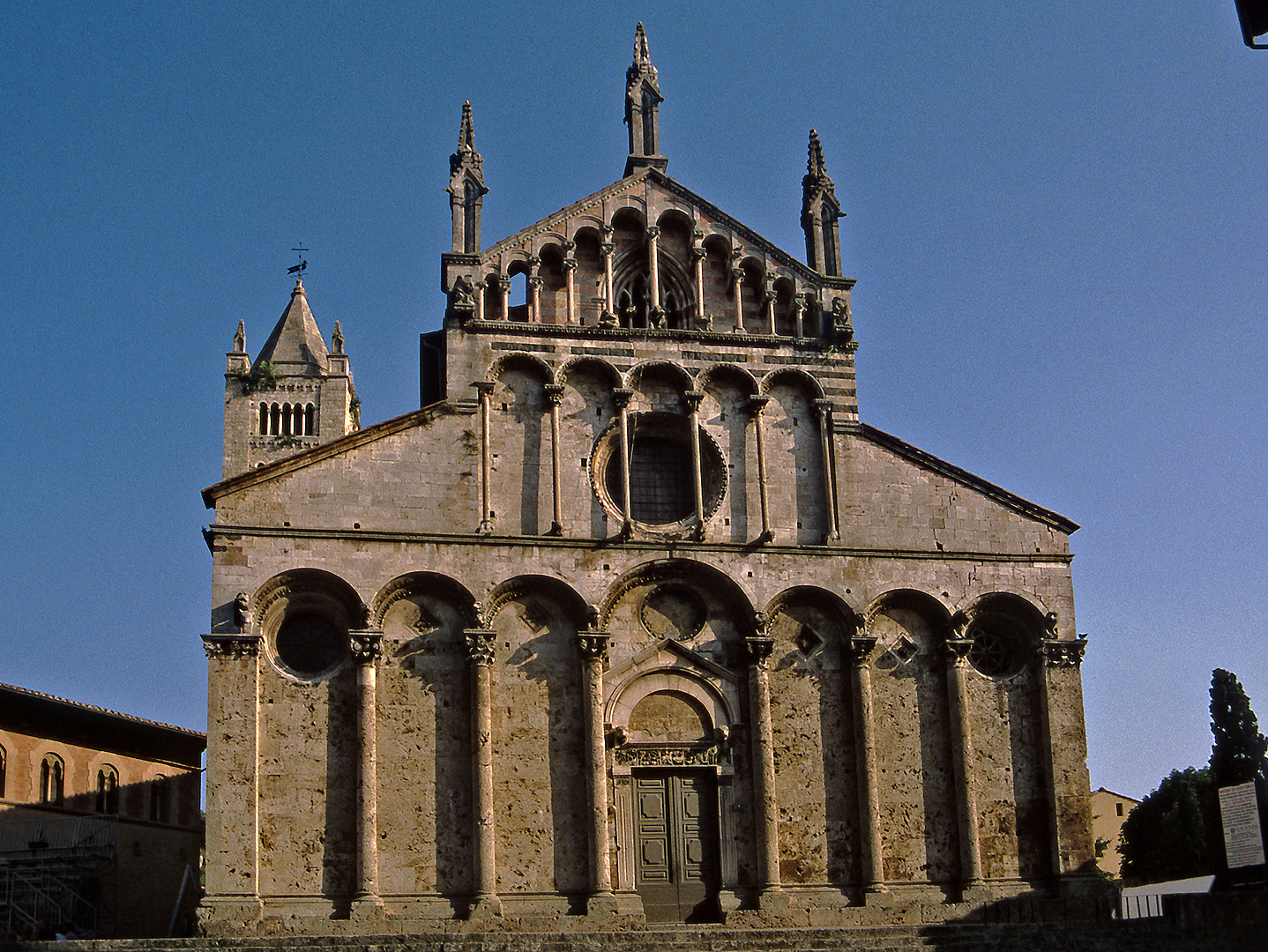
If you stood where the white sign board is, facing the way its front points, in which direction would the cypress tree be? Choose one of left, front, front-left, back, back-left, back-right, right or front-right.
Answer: back

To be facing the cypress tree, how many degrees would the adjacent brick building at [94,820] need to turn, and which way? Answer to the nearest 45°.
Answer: approximately 45° to its left

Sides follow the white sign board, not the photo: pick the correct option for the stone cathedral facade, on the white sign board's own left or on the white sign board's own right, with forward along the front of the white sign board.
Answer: on the white sign board's own right

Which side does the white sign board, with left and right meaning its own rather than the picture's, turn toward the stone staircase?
right

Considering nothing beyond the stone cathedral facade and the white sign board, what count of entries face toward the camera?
2

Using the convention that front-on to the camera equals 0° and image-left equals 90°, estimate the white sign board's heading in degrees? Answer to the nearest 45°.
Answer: approximately 0°

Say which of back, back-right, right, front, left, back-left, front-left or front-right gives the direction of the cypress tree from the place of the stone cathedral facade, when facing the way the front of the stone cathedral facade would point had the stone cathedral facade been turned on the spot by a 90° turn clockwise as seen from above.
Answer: back-right
